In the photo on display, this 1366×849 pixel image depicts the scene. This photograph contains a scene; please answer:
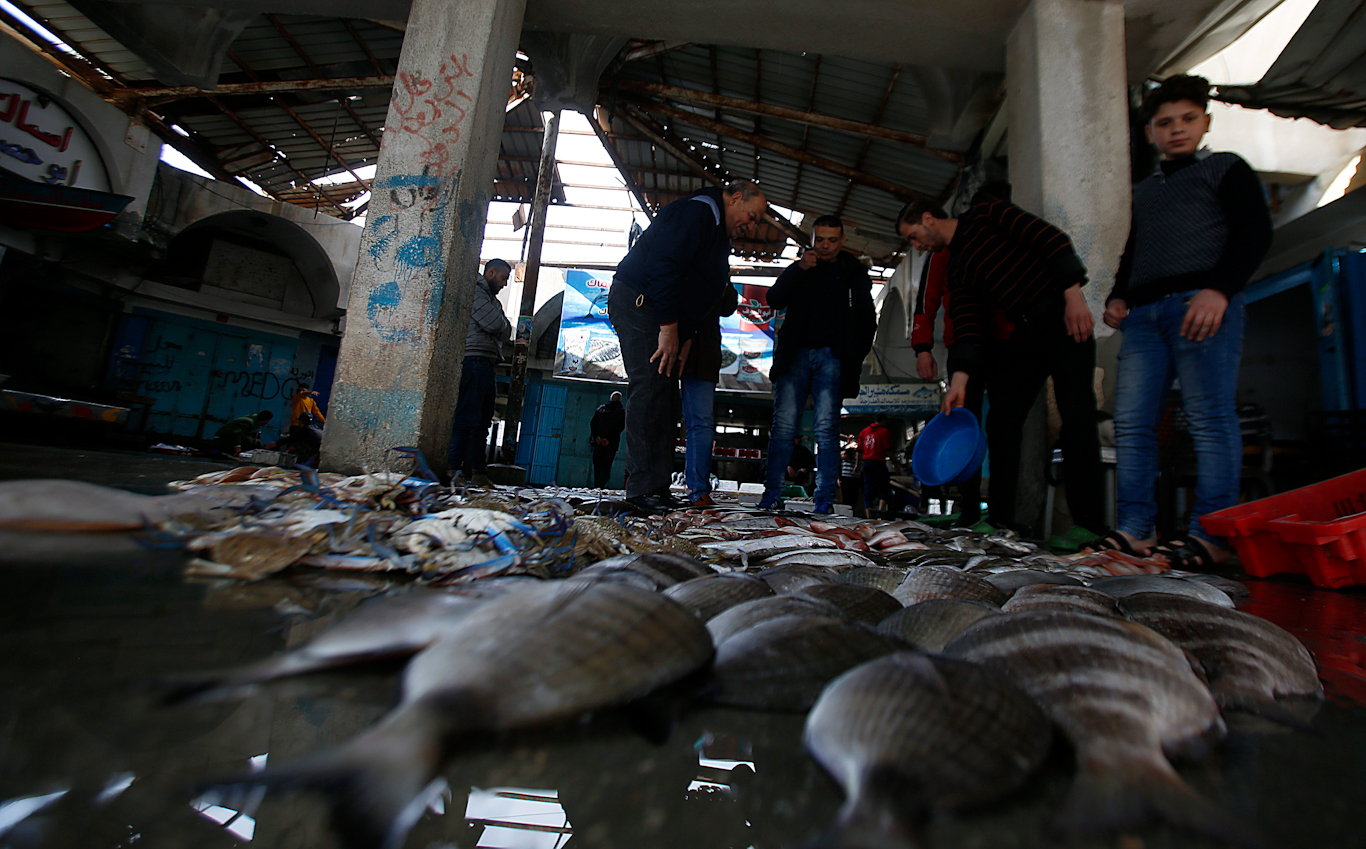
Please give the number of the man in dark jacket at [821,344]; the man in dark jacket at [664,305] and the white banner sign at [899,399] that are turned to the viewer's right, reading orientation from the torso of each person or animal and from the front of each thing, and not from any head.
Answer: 1

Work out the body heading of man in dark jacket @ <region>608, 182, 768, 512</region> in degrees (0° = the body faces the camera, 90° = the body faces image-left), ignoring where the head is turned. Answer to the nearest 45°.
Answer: approximately 270°

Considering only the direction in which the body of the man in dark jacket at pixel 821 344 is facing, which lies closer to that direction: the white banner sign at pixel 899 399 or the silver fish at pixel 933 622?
the silver fish

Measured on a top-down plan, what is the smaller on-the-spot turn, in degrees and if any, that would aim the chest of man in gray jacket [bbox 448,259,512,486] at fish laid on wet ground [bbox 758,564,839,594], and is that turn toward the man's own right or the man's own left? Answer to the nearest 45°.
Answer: approximately 90° to the man's own right

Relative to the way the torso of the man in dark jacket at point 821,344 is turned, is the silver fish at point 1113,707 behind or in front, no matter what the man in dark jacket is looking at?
in front

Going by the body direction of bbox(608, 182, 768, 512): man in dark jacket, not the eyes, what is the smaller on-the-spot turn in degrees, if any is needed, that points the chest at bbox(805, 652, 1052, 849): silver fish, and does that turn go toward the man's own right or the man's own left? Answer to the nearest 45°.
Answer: approximately 90° to the man's own right

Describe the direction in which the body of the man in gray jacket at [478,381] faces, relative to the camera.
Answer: to the viewer's right

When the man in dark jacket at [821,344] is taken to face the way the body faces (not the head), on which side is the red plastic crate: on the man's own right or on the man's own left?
on the man's own left

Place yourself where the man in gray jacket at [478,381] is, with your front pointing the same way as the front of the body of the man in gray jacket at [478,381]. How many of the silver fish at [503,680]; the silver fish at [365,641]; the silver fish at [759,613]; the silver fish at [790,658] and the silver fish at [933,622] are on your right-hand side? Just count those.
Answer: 5

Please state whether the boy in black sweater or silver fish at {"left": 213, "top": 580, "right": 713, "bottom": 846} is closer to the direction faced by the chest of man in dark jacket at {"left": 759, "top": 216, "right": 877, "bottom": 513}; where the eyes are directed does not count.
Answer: the silver fish

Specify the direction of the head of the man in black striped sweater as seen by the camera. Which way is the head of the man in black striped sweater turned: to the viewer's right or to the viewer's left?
to the viewer's left

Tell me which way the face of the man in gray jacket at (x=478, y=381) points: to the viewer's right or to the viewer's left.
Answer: to the viewer's right

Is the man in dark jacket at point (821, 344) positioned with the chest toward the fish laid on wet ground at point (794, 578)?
yes

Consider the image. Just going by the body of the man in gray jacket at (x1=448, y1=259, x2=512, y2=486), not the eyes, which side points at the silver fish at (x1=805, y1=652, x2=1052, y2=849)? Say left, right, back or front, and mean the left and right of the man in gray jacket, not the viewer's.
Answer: right

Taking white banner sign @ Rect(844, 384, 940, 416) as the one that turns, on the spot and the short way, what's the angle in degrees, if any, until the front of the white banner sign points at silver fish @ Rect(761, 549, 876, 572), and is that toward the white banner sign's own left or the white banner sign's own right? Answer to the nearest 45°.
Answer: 0° — it already faces it

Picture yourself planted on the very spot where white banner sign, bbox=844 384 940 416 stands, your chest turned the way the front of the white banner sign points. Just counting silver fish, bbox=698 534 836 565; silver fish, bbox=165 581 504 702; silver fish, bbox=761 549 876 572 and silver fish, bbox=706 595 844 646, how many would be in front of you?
4

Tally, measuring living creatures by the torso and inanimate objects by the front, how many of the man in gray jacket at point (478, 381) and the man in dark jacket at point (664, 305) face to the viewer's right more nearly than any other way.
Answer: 2
